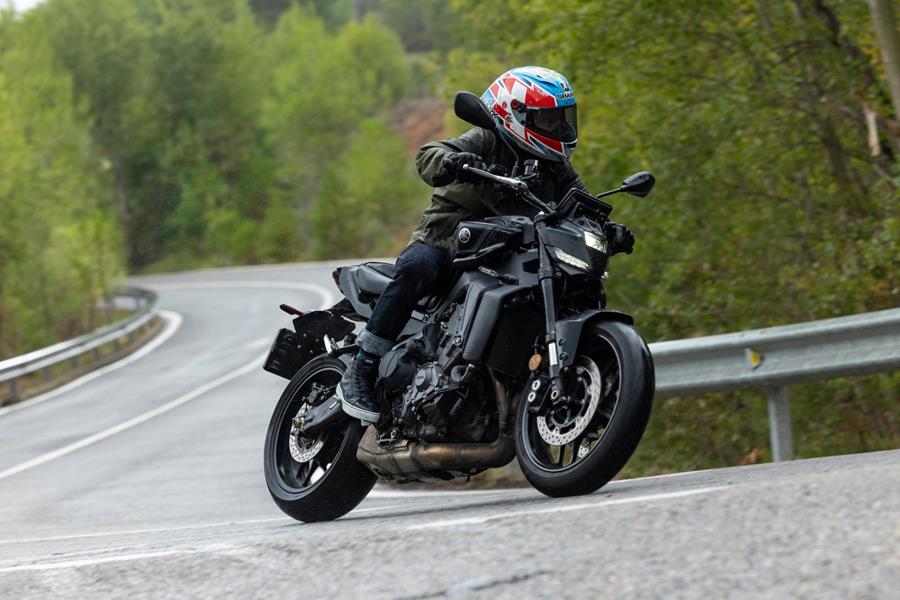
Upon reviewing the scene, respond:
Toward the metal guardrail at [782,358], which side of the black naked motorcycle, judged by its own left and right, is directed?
left

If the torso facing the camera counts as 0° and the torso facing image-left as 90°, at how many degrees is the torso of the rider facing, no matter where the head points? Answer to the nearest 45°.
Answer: approximately 315°

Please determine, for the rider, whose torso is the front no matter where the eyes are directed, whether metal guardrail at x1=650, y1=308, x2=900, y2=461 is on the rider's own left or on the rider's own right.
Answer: on the rider's own left

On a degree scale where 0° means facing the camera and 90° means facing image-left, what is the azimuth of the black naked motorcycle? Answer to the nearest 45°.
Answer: approximately 315°

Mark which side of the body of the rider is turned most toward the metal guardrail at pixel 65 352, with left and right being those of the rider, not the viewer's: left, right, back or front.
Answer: back

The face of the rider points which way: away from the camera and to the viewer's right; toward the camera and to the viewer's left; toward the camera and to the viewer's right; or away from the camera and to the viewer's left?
toward the camera and to the viewer's right
